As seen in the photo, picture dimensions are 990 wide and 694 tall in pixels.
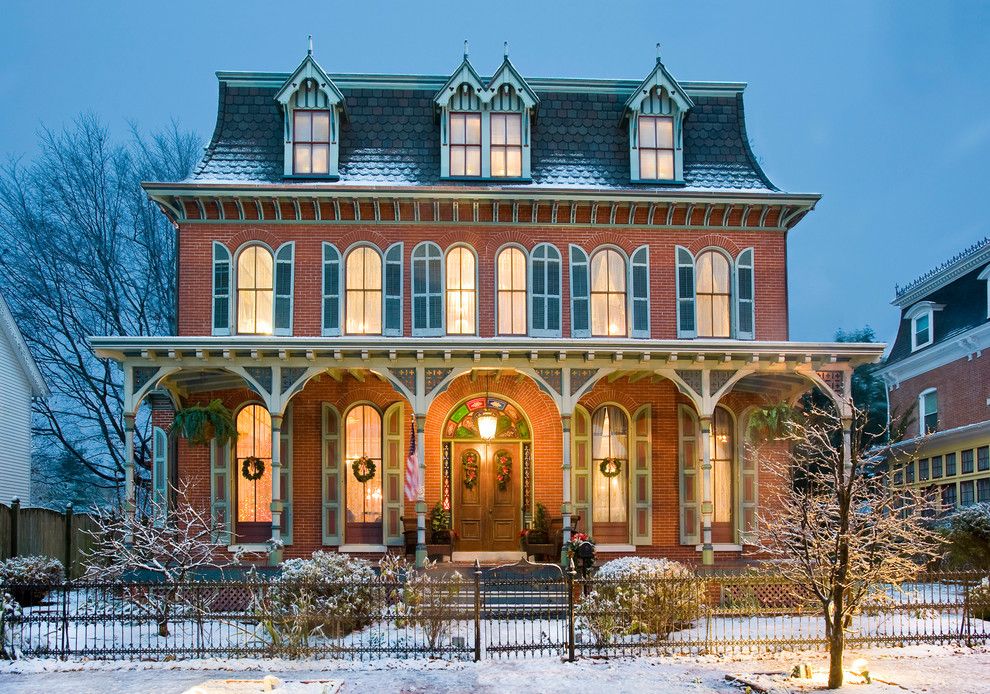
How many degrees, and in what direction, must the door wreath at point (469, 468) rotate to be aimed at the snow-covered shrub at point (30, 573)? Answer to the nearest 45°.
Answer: approximately 45° to its right

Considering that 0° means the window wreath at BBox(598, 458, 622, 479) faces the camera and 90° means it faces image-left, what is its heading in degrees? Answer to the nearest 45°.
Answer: approximately 0°

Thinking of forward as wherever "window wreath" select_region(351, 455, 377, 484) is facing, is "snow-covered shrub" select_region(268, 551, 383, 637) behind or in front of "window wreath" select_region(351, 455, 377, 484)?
in front

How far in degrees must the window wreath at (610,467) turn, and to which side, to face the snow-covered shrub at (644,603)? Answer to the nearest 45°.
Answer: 0° — it already faces it

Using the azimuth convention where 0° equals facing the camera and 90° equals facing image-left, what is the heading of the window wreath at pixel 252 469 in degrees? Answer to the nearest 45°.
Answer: approximately 0°

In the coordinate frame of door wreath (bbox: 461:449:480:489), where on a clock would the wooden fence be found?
The wooden fence is roughly at 3 o'clock from the door wreath.

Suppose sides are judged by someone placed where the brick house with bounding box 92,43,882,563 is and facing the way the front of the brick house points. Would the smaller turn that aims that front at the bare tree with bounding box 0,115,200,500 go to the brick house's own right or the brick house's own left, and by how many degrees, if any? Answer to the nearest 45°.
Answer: approximately 135° to the brick house's own right

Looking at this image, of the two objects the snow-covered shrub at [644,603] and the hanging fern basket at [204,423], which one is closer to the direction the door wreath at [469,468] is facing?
the snow-covered shrub

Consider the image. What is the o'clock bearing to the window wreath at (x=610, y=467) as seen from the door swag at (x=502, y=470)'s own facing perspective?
The window wreath is roughly at 9 o'clock from the door swag.
